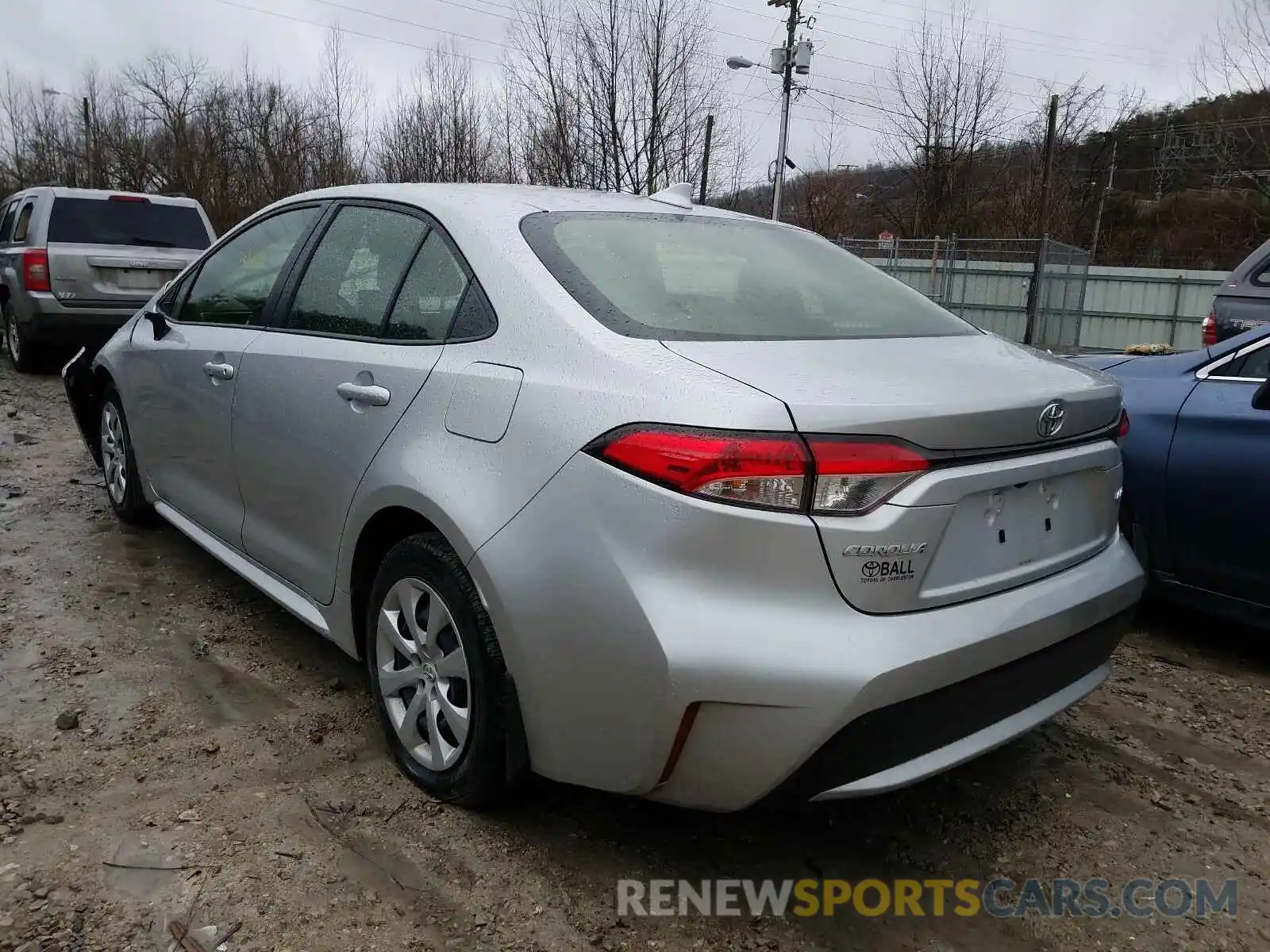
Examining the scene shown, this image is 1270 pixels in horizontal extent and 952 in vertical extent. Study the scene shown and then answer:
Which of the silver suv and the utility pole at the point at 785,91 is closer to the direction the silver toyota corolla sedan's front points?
the silver suv

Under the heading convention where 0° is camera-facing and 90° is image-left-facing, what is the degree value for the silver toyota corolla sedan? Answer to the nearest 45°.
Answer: approximately 135°

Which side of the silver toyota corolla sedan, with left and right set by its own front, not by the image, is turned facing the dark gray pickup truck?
right

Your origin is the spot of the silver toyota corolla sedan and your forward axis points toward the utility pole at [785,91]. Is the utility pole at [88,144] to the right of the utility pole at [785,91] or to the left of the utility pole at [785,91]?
left

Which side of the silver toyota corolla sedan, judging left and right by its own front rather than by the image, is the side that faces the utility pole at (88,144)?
front

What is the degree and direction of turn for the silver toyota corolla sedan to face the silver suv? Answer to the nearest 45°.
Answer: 0° — it already faces it
